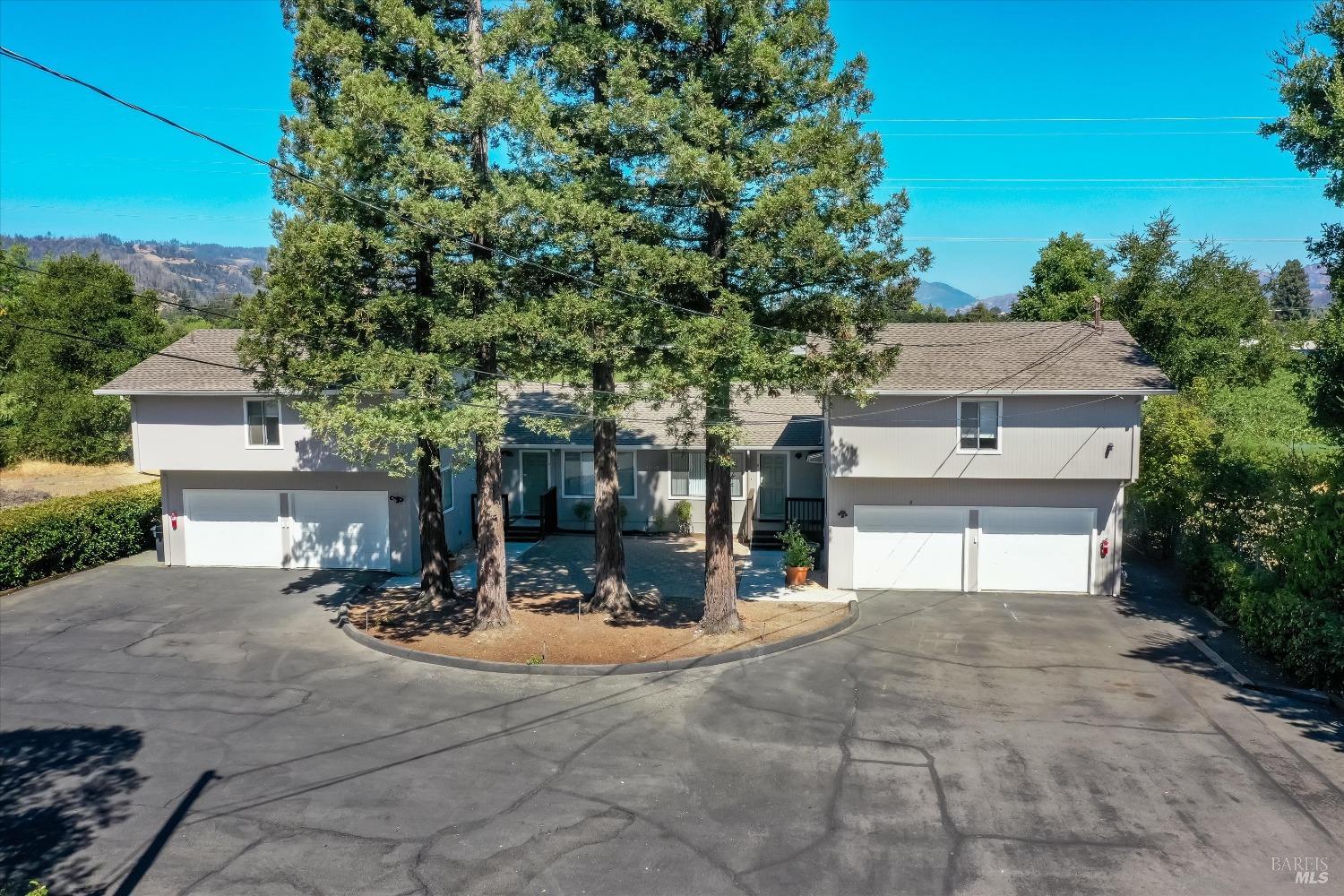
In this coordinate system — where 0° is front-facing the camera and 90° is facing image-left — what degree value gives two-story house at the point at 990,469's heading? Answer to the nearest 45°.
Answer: approximately 0°

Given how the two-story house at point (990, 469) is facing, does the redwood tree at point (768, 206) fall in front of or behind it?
in front

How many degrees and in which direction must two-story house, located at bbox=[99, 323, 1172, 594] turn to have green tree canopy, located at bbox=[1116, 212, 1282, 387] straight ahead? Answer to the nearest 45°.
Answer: approximately 135° to its left

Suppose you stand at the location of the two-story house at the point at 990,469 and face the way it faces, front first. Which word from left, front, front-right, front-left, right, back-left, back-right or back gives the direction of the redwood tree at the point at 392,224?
front-right

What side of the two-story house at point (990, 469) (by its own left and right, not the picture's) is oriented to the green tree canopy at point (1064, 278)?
back

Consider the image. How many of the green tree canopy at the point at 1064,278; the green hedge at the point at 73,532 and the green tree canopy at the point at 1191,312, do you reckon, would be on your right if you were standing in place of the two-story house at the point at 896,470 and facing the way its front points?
1

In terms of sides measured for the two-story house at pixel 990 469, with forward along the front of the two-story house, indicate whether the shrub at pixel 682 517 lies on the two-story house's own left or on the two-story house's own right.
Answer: on the two-story house's own right

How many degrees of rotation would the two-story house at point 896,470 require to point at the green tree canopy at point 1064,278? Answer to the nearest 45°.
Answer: approximately 135° to its left

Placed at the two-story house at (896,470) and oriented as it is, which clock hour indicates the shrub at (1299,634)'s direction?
The shrub is roughly at 11 o'clock from the two-story house.

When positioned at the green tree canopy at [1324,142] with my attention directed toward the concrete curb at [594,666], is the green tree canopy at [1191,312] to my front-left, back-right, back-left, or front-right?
back-right
